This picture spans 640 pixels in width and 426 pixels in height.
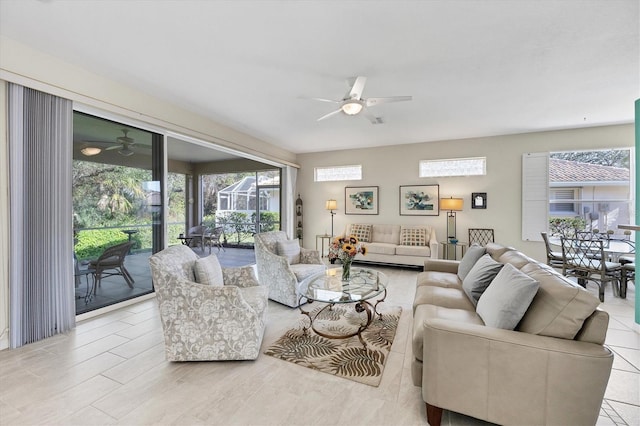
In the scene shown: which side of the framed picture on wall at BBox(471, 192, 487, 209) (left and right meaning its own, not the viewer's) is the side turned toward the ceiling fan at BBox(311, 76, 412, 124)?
front

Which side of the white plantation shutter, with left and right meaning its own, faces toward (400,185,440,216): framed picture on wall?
right

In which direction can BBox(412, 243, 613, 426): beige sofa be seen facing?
to the viewer's left

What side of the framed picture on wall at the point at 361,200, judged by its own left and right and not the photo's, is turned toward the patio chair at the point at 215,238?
right

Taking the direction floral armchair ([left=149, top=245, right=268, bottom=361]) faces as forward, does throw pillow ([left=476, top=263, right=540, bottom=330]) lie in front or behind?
in front

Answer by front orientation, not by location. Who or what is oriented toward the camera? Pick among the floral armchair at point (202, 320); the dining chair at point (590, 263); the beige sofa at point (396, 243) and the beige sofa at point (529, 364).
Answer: the beige sofa at point (396, 243)

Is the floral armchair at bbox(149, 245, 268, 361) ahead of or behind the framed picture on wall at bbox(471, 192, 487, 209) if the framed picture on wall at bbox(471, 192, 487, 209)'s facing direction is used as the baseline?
ahead

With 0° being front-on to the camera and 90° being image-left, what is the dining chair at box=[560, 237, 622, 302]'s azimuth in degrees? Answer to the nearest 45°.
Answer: approximately 225°

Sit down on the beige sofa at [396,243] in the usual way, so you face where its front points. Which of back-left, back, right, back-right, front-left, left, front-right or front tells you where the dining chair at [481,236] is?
left

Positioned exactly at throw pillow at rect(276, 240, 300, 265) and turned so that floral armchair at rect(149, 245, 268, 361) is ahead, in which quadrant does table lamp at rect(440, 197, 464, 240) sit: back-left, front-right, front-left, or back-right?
back-left
